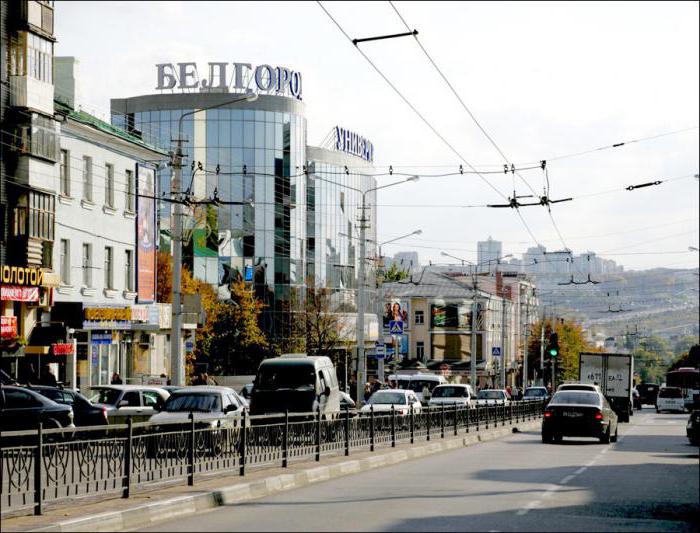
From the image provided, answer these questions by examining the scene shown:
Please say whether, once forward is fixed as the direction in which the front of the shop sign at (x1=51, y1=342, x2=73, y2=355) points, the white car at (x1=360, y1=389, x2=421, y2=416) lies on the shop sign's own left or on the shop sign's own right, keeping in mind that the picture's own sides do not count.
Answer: on the shop sign's own left

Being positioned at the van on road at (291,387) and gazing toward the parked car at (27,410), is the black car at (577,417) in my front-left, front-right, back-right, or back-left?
back-left

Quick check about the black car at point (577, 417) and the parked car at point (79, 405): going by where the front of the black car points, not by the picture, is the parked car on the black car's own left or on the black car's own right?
on the black car's own left

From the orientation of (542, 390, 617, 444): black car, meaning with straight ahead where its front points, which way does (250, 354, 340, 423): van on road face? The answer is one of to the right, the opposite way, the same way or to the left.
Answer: the opposite way

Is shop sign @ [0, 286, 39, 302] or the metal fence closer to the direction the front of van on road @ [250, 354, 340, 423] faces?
the metal fence

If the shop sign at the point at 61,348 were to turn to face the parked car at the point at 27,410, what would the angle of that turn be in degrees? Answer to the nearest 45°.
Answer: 0° — it already faces it

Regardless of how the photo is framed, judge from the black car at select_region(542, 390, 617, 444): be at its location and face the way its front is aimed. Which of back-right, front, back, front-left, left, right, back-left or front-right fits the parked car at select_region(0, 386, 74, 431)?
back-left

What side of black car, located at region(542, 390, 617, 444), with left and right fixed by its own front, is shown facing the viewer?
back

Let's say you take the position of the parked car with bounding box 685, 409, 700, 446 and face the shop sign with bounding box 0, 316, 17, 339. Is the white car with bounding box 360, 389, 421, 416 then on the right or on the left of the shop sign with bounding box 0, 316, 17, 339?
right

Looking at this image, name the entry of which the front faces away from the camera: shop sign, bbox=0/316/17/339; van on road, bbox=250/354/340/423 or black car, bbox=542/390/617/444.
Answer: the black car
